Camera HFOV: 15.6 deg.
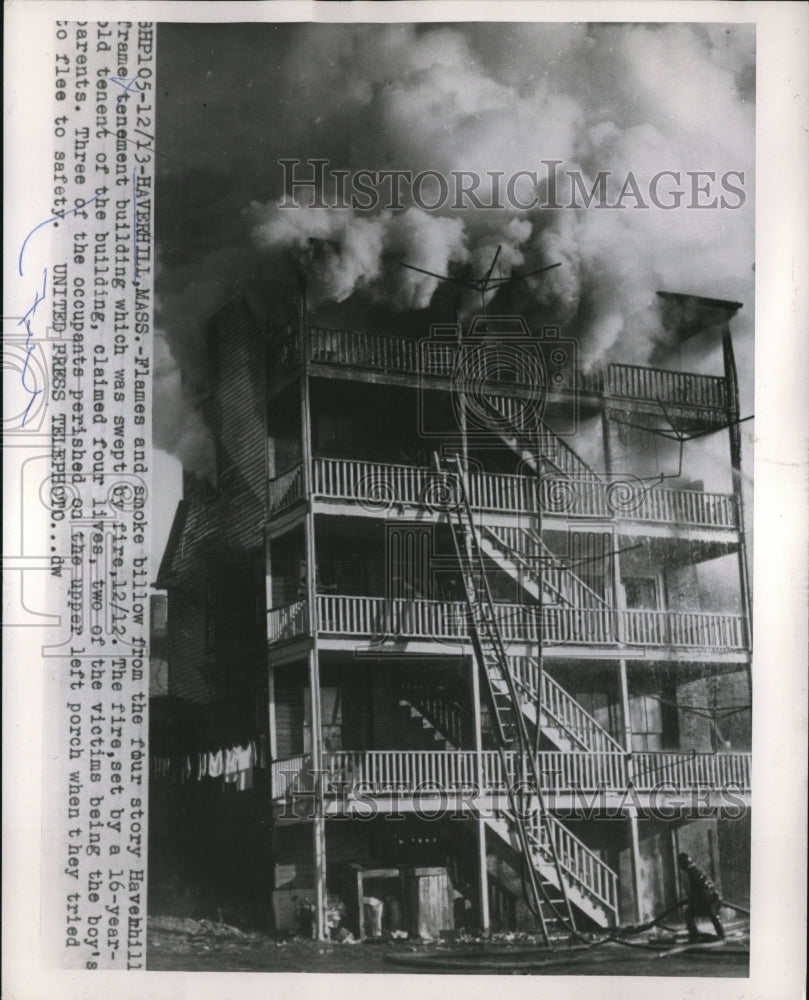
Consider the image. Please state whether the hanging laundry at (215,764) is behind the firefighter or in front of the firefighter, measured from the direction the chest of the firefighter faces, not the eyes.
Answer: in front

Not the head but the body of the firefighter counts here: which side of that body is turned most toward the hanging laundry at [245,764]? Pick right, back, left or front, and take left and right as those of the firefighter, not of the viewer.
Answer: front

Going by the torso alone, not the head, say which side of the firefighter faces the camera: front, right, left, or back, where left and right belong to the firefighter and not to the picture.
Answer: left

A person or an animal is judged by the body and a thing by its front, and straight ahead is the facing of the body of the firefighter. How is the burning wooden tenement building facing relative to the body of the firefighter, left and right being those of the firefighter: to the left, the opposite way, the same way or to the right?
to the left

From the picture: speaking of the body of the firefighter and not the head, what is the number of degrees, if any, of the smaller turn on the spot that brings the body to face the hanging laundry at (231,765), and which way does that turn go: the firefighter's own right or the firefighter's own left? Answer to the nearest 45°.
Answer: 0° — they already face it

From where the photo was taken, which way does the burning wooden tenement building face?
toward the camera
